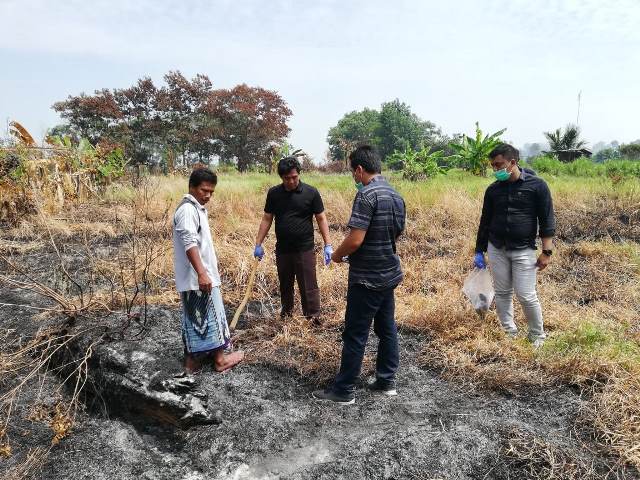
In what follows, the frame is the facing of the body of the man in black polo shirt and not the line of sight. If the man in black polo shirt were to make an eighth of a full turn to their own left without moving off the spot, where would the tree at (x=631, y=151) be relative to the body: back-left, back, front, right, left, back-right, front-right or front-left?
left

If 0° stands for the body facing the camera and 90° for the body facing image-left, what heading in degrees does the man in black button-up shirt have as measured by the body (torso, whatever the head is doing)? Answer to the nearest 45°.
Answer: approximately 45°

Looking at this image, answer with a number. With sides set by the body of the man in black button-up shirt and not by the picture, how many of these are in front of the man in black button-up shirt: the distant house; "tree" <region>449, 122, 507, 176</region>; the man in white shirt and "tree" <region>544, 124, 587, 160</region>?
1

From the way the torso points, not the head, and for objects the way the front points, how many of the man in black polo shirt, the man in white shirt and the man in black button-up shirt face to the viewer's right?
1

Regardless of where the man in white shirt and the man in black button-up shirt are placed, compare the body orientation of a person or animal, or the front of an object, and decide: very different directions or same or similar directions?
very different directions

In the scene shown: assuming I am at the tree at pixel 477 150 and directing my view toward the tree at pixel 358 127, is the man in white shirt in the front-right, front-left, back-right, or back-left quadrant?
back-left

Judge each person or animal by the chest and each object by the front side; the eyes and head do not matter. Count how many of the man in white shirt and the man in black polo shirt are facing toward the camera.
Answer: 1

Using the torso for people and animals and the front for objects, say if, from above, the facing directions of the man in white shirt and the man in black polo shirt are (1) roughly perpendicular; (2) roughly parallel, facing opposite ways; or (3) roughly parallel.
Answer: roughly perpendicular

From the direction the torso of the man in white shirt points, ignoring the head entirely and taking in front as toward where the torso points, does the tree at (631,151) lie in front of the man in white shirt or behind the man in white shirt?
in front

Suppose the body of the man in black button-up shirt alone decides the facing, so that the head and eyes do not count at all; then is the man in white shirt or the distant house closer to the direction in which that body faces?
the man in white shirt

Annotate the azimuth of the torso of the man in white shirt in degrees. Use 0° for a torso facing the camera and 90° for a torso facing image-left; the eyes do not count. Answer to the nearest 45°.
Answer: approximately 270°

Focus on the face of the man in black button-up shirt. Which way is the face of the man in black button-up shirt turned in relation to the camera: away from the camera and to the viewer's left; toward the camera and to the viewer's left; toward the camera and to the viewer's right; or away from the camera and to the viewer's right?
toward the camera and to the viewer's left

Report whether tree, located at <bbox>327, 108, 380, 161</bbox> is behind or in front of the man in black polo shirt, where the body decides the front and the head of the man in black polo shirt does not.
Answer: behind

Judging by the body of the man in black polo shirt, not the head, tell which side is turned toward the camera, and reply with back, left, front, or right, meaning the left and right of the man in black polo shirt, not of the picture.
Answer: front

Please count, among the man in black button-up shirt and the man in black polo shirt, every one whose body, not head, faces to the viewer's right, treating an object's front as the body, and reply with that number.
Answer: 0

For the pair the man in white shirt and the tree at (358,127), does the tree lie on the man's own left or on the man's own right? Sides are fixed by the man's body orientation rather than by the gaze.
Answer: on the man's own left

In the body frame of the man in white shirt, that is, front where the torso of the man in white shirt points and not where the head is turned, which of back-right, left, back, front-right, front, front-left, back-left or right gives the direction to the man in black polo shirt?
front-left

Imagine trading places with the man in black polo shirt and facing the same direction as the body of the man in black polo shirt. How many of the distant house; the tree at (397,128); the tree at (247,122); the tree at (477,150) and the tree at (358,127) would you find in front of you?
0

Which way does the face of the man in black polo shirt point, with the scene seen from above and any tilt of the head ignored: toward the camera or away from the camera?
toward the camera

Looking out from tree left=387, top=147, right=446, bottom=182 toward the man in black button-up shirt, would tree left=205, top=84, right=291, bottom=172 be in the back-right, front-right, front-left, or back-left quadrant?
back-right
